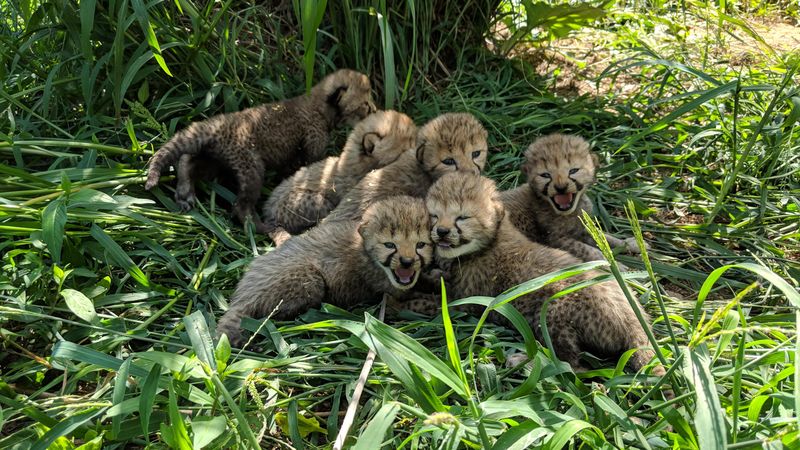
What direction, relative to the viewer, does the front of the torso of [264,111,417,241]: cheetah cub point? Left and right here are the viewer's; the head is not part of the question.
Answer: facing away from the viewer and to the right of the viewer

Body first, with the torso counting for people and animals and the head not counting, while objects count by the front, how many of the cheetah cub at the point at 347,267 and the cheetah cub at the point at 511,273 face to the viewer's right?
1

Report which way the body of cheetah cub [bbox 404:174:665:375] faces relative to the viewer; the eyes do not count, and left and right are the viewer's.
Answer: facing to the left of the viewer

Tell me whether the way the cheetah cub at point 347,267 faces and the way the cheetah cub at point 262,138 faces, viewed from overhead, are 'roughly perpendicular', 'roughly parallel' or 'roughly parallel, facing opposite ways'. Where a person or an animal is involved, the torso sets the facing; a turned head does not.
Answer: roughly parallel

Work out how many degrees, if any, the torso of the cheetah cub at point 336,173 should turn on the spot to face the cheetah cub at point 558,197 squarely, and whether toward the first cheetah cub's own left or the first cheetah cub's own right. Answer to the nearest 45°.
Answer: approximately 90° to the first cheetah cub's own right

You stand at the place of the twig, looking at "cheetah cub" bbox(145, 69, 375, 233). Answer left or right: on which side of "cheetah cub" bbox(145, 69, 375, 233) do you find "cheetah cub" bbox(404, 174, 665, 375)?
right

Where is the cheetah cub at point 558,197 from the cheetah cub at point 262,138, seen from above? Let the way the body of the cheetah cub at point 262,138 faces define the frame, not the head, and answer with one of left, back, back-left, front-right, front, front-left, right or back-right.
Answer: front-right

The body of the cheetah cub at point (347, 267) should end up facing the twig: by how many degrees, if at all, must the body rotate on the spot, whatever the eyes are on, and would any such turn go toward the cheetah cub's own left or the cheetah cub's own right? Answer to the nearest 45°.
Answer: approximately 90° to the cheetah cub's own right

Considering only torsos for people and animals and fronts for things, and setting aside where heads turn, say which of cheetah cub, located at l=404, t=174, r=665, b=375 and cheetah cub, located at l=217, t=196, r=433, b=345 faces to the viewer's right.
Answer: cheetah cub, located at l=217, t=196, r=433, b=345

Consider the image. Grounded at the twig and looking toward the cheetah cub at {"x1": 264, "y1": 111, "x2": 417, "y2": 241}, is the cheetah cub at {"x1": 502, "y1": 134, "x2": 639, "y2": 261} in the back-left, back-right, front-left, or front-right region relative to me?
front-right

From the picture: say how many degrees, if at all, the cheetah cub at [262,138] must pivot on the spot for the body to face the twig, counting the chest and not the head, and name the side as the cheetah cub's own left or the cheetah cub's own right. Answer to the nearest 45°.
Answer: approximately 90° to the cheetah cub's own right

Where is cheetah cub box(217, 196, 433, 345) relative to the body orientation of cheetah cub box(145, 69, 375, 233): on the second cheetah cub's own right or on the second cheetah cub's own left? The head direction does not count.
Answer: on the second cheetah cub's own right

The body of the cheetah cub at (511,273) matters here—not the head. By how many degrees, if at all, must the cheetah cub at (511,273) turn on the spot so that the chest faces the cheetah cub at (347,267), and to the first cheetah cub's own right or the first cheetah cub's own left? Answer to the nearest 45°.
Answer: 0° — it already faces it

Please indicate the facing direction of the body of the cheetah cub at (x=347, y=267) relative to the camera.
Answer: to the viewer's right

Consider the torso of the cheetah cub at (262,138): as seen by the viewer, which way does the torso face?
to the viewer's right

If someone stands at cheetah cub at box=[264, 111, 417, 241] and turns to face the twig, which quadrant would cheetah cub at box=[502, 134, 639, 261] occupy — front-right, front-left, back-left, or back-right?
front-left

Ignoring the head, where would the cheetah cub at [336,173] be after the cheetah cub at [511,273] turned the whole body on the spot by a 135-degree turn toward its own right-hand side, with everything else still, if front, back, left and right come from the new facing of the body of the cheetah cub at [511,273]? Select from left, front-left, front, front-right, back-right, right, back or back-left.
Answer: left
